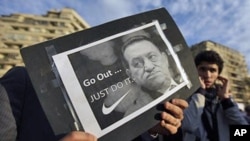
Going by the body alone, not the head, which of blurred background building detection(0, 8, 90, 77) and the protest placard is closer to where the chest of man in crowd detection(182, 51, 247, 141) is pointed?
the protest placard

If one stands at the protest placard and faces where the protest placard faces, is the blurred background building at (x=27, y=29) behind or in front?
behind

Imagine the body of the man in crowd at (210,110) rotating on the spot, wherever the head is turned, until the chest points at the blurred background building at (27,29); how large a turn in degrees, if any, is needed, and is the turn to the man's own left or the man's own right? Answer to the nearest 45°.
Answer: approximately 135° to the man's own right

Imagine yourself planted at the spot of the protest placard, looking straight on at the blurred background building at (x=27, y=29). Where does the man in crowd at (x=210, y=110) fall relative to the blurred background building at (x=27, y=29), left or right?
right

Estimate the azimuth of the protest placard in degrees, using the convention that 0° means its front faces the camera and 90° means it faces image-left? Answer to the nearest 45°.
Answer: approximately 0°

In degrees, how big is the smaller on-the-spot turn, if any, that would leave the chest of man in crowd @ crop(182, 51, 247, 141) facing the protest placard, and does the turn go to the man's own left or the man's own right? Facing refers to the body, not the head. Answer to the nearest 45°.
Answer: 0° — they already face it

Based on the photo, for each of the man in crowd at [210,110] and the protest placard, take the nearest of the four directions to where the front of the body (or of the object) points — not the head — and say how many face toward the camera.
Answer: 2

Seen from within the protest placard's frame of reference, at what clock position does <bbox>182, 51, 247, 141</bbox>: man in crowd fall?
The man in crowd is roughly at 7 o'clock from the protest placard.
